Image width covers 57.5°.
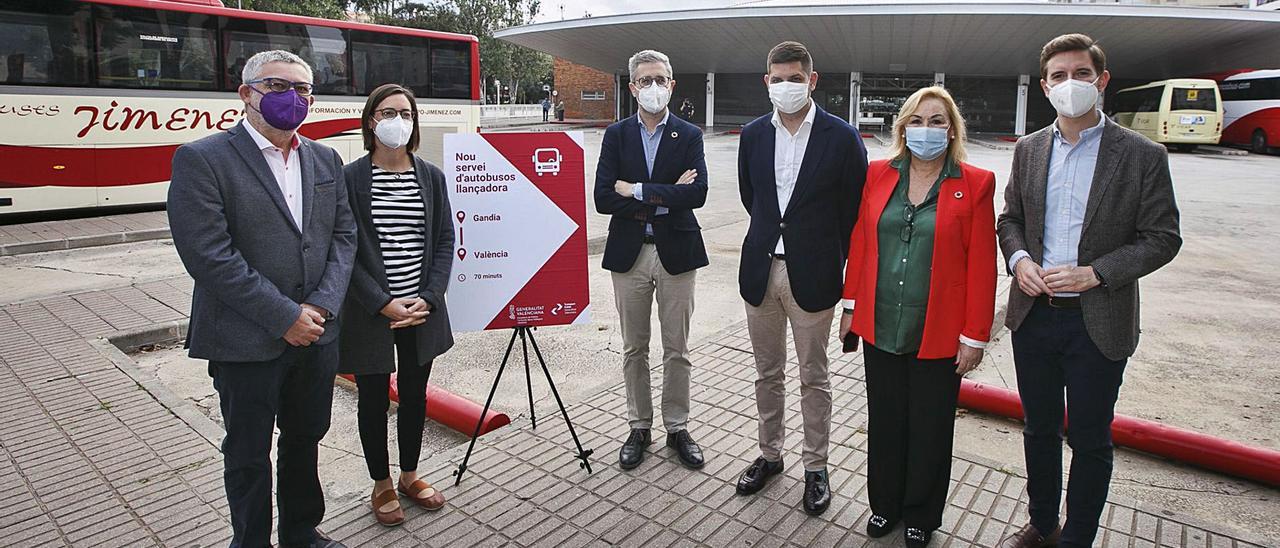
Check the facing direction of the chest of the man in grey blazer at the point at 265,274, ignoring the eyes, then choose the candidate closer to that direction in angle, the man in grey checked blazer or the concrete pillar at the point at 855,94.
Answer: the man in grey checked blazer

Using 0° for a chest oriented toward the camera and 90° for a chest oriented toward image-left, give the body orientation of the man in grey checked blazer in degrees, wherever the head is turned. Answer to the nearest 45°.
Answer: approximately 45°

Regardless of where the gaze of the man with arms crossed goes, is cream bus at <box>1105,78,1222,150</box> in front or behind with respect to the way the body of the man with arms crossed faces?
behind

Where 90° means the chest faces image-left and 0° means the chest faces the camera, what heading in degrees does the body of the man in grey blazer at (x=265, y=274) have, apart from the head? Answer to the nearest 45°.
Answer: approximately 315°

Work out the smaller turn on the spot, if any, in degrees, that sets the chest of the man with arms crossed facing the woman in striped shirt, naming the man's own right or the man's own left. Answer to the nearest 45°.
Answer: approximately 45° to the man's own right

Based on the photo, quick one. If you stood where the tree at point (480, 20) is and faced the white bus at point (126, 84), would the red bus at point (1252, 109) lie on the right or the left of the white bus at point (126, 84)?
left

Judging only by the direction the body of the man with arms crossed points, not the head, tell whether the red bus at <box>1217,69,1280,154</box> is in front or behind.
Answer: behind

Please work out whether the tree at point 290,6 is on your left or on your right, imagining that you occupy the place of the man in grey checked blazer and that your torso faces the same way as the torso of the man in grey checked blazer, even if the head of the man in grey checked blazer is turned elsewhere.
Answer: on your right
